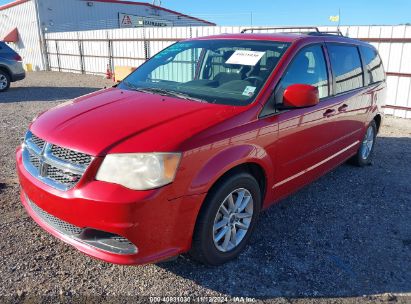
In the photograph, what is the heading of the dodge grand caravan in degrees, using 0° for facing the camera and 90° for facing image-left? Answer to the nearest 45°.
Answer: approximately 45°
